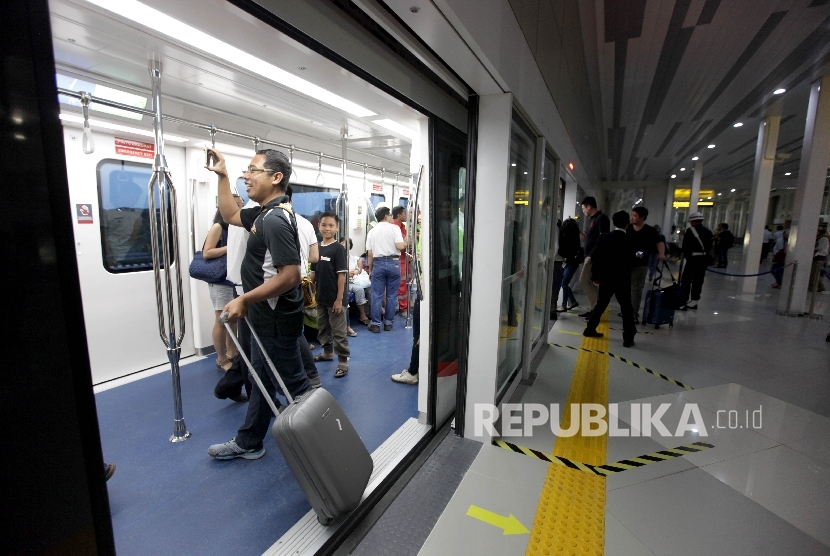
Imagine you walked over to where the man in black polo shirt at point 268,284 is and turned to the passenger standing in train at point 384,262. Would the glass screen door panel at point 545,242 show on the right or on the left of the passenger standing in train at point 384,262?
right

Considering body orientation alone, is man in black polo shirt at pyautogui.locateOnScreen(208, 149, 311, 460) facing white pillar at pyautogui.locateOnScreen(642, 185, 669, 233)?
no

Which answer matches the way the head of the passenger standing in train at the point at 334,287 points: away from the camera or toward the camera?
toward the camera

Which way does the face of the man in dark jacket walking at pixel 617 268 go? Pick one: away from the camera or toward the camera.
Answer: away from the camera

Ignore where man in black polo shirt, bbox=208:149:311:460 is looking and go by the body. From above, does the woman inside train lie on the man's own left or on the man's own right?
on the man's own right

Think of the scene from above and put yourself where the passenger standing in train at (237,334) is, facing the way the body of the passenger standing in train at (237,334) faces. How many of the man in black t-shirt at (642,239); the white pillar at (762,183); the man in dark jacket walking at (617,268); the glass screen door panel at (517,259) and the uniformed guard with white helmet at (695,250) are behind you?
5
